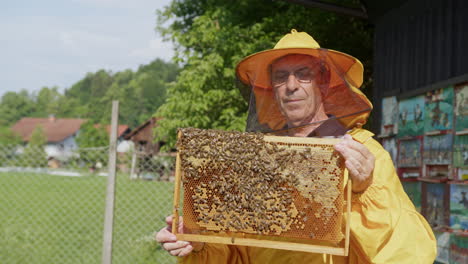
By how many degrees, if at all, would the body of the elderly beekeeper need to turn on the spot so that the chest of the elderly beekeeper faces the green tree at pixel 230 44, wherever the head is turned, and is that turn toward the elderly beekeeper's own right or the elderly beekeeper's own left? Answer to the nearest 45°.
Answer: approximately 135° to the elderly beekeeper's own right

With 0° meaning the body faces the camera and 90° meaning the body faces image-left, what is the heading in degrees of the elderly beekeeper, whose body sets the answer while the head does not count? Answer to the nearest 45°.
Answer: approximately 45°

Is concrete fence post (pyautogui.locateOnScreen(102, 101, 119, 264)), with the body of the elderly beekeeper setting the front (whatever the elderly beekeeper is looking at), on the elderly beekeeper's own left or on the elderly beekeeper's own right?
on the elderly beekeeper's own right
